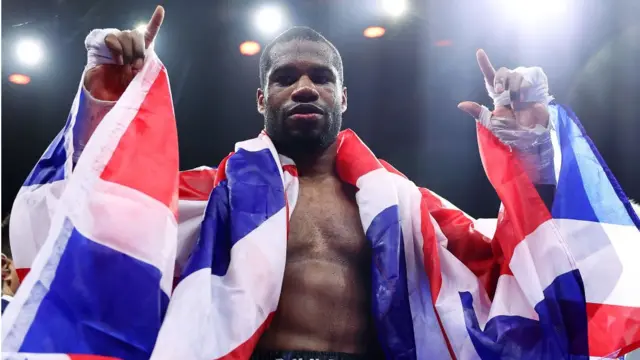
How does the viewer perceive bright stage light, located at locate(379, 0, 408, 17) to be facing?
facing the viewer

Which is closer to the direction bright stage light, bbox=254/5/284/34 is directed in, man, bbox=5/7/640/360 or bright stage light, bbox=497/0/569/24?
the man

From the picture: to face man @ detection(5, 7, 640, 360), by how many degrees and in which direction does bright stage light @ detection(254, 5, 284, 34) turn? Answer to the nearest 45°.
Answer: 0° — it already faces them

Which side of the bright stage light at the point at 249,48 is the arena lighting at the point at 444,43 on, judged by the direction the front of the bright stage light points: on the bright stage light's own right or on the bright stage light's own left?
on the bright stage light's own left

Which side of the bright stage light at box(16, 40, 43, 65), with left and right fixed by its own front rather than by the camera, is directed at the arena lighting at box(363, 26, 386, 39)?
left

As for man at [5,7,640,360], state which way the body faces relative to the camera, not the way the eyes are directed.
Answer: toward the camera

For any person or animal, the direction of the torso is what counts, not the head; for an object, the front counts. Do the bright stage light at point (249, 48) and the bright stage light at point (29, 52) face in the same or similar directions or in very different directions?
same or similar directions

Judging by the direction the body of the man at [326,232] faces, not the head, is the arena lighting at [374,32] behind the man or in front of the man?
behind

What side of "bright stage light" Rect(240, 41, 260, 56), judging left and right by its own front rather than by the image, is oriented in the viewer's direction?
front

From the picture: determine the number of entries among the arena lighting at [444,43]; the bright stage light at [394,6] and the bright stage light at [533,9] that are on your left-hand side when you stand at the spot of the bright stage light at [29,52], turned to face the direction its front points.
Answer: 3

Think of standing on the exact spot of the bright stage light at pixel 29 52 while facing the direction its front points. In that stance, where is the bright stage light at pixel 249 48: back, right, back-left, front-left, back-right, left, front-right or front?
left
